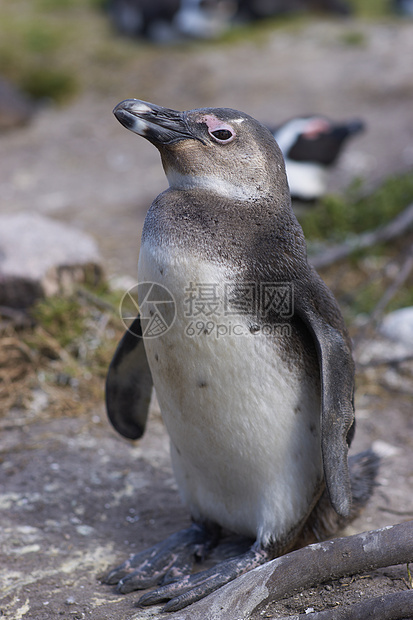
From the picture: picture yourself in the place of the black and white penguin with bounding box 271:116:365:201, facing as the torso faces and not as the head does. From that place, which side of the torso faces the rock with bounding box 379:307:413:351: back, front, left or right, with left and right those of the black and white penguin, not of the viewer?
right

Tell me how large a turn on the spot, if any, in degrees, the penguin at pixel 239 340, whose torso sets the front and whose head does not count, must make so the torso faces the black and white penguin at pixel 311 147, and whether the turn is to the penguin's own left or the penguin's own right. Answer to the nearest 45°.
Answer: approximately 135° to the penguin's own right

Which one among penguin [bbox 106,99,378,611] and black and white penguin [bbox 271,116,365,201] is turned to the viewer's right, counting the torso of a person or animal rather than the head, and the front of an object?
the black and white penguin

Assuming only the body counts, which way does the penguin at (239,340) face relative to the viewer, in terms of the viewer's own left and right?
facing the viewer and to the left of the viewer

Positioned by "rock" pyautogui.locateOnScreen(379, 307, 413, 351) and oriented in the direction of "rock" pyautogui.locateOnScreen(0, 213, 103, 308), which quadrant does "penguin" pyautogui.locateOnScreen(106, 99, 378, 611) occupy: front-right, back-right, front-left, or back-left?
front-left

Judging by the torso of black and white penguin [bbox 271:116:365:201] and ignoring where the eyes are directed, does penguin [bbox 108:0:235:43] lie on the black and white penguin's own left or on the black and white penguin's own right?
on the black and white penguin's own left

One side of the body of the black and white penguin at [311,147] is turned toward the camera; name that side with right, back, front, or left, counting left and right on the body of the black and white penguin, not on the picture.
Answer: right
